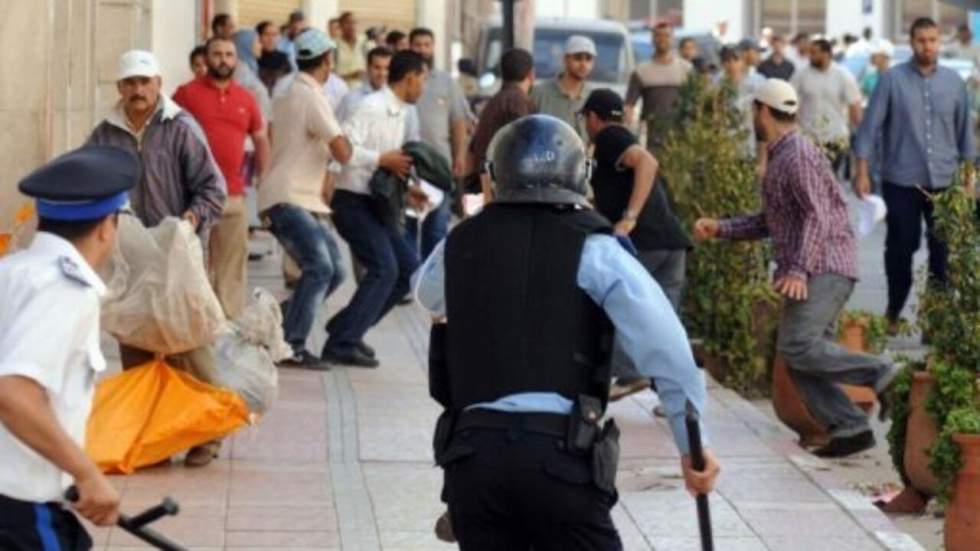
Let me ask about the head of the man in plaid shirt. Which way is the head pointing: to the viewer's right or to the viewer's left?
to the viewer's left

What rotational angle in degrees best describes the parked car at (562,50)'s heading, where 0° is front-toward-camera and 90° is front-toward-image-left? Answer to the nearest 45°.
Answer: approximately 0°

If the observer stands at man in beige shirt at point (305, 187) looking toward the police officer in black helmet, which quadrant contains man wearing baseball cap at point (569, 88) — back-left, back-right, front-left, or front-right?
back-left

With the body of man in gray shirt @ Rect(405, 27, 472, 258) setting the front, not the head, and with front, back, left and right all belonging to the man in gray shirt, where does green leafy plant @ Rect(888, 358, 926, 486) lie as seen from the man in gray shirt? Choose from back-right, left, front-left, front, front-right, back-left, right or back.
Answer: front-left

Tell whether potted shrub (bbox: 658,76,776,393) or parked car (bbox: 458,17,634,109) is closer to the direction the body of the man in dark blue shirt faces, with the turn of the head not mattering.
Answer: the potted shrub

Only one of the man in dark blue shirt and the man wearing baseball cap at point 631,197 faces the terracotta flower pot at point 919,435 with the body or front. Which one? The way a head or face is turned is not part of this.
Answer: the man in dark blue shirt

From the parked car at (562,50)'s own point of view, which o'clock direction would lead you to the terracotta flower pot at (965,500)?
The terracotta flower pot is roughly at 12 o'clock from the parked car.

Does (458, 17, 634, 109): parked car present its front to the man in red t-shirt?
yes

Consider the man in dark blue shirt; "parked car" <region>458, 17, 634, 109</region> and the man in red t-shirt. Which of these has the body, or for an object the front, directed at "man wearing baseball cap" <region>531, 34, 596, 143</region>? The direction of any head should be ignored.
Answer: the parked car

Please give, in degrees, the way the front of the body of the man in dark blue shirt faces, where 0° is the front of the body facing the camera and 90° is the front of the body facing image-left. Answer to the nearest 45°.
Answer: approximately 0°
